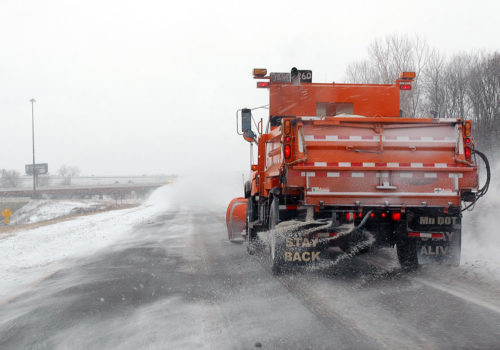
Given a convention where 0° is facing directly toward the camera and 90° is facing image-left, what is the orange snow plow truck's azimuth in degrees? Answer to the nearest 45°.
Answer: approximately 180°
